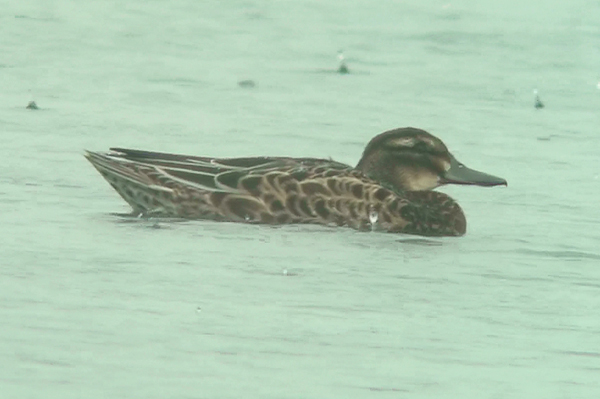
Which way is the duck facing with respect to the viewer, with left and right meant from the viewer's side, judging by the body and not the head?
facing to the right of the viewer

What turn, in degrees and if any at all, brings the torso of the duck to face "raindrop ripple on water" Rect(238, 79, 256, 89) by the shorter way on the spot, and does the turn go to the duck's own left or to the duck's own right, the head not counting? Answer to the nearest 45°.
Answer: approximately 90° to the duck's own left
